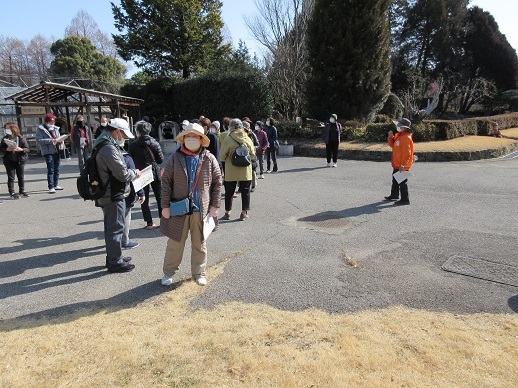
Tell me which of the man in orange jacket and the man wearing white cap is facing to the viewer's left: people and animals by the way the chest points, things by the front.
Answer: the man in orange jacket

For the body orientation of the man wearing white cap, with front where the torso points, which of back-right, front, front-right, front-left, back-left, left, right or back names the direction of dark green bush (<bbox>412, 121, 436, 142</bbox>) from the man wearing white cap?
front-left

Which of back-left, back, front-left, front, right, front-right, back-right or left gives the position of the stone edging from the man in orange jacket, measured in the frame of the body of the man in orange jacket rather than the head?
right

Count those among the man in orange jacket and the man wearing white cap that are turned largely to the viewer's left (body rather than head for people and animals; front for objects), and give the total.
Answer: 1

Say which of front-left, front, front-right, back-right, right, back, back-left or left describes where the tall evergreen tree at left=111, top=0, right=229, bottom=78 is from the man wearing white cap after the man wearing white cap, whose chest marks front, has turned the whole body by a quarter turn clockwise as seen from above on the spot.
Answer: back

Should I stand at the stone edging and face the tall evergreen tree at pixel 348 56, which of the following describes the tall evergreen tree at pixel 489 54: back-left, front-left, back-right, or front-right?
front-right

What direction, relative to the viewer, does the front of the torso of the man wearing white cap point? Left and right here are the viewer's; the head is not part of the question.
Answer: facing to the right of the viewer

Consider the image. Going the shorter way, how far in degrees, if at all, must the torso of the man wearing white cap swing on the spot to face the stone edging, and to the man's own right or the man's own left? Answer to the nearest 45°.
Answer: approximately 45° to the man's own left

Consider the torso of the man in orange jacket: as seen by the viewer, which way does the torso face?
to the viewer's left

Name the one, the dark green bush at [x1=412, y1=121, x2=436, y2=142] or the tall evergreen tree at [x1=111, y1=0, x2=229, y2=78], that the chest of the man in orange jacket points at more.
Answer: the tall evergreen tree

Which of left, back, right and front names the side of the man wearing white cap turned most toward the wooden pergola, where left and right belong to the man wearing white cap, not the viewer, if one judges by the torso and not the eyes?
left

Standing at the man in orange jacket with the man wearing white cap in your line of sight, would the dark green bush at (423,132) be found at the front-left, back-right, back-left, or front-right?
back-right

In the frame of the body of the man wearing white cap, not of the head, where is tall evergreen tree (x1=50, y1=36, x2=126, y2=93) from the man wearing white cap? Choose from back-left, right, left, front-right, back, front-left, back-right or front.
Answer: left

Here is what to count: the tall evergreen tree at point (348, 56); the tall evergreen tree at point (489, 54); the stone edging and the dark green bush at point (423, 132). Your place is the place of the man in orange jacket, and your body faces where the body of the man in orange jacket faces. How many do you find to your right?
4

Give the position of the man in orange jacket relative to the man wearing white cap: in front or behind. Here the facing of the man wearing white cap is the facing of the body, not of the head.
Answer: in front

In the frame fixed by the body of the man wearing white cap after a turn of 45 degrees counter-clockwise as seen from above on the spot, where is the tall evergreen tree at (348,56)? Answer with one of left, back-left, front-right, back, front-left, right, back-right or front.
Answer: front

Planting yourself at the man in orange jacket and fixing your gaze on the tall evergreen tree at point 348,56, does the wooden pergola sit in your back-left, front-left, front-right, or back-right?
front-left

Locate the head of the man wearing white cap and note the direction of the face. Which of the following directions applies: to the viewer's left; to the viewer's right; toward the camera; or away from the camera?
to the viewer's right

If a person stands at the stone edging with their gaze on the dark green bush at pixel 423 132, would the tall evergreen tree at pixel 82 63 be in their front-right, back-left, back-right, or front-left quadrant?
front-left
